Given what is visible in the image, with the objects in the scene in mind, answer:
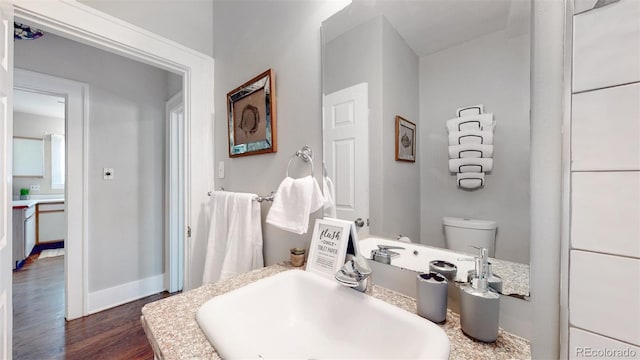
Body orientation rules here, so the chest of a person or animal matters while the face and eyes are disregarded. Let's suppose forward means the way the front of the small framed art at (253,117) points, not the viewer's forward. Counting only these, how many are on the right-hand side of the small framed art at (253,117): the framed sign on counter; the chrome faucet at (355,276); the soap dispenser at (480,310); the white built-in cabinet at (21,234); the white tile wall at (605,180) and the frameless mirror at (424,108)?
1

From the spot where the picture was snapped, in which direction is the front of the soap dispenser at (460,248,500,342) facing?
facing the viewer and to the left of the viewer

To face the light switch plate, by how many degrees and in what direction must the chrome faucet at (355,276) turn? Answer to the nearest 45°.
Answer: approximately 90° to its right

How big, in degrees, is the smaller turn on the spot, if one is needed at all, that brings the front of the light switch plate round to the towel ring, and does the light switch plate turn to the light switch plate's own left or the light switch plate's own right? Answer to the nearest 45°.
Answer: approximately 90° to the light switch plate's own left

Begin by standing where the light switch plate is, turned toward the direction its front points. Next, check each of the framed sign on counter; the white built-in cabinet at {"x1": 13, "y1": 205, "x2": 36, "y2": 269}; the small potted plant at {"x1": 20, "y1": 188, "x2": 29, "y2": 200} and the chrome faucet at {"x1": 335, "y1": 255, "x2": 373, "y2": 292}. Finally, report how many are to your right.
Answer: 2

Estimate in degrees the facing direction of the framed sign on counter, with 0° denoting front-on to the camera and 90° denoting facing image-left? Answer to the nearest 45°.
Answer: approximately 45°

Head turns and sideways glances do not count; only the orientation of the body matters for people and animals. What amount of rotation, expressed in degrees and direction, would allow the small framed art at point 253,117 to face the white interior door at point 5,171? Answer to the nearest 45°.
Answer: approximately 45° to its right

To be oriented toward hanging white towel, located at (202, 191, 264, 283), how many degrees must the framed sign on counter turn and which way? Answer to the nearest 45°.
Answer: approximately 90° to its right

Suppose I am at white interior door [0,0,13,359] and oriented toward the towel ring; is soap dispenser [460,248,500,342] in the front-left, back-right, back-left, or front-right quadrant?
front-right

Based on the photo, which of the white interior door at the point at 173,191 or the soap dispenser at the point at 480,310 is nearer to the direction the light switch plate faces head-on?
the soap dispenser

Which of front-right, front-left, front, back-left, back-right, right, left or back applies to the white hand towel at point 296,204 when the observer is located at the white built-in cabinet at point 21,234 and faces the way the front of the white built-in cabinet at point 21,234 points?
front-right
